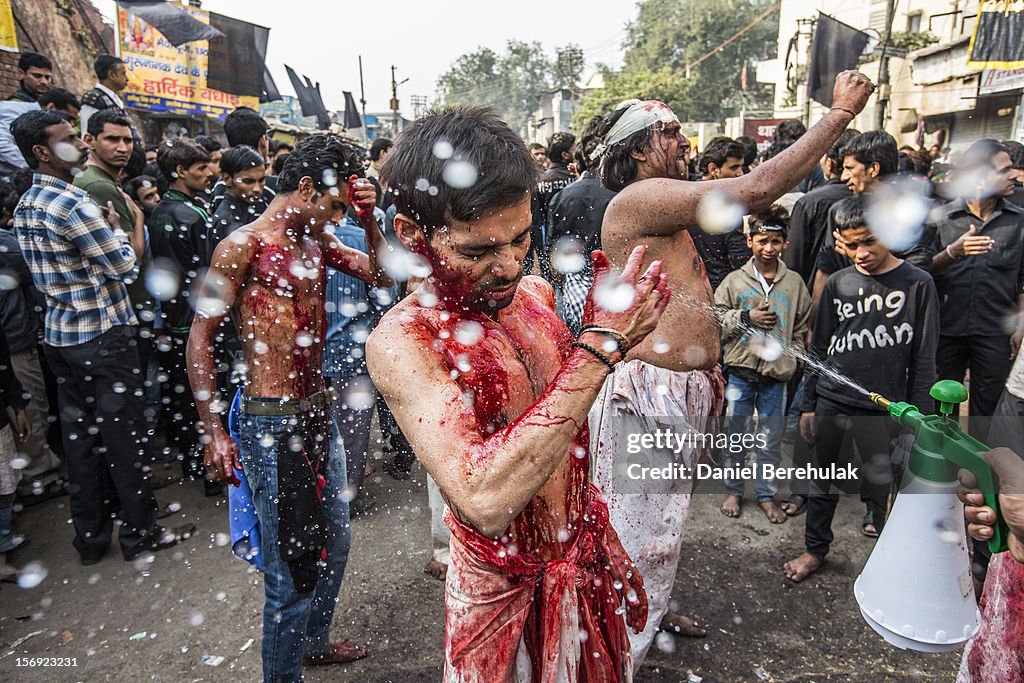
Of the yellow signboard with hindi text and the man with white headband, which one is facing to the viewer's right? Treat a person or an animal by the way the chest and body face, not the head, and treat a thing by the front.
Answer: the man with white headband

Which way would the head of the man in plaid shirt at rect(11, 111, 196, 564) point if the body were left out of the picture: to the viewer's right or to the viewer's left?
to the viewer's right

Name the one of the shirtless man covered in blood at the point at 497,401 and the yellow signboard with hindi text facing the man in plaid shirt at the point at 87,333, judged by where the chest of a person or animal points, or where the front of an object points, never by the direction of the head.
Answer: the yellow signboard with hindi text

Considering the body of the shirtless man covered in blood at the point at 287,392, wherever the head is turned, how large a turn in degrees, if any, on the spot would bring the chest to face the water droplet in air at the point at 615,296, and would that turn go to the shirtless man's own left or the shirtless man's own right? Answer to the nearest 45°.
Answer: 0° — they already face it

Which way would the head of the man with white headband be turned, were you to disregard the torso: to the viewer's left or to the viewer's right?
to the viewer's right

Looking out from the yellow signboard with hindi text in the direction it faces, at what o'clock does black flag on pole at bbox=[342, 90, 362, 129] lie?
The black flag on pole is roughly at 8 o'clock from the yellow signboard with hindi text.

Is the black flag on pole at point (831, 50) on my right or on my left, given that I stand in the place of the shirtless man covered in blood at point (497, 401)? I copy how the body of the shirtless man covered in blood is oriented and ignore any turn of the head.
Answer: on my left

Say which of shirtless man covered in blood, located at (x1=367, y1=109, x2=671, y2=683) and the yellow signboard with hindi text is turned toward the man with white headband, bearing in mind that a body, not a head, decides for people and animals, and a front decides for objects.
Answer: the yellow signboard with hindi text

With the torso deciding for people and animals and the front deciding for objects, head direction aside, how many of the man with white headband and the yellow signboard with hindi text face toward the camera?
1

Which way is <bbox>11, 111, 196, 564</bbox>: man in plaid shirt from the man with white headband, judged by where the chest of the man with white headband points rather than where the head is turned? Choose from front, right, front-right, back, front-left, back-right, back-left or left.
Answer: back

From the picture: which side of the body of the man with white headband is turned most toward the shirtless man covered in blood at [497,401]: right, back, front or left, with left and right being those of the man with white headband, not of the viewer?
right

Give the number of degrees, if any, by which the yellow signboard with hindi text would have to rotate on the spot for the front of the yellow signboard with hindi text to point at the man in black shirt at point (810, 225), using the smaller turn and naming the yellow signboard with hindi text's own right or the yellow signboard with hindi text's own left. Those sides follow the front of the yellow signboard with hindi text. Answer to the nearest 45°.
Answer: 0° — it already faces them

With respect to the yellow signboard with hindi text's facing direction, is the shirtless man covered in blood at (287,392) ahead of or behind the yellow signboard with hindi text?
ahead

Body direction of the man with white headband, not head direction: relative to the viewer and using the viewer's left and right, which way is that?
facing to the right of the viewer

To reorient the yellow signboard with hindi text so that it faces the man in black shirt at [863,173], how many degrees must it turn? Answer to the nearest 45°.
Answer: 0° — it already faces them
